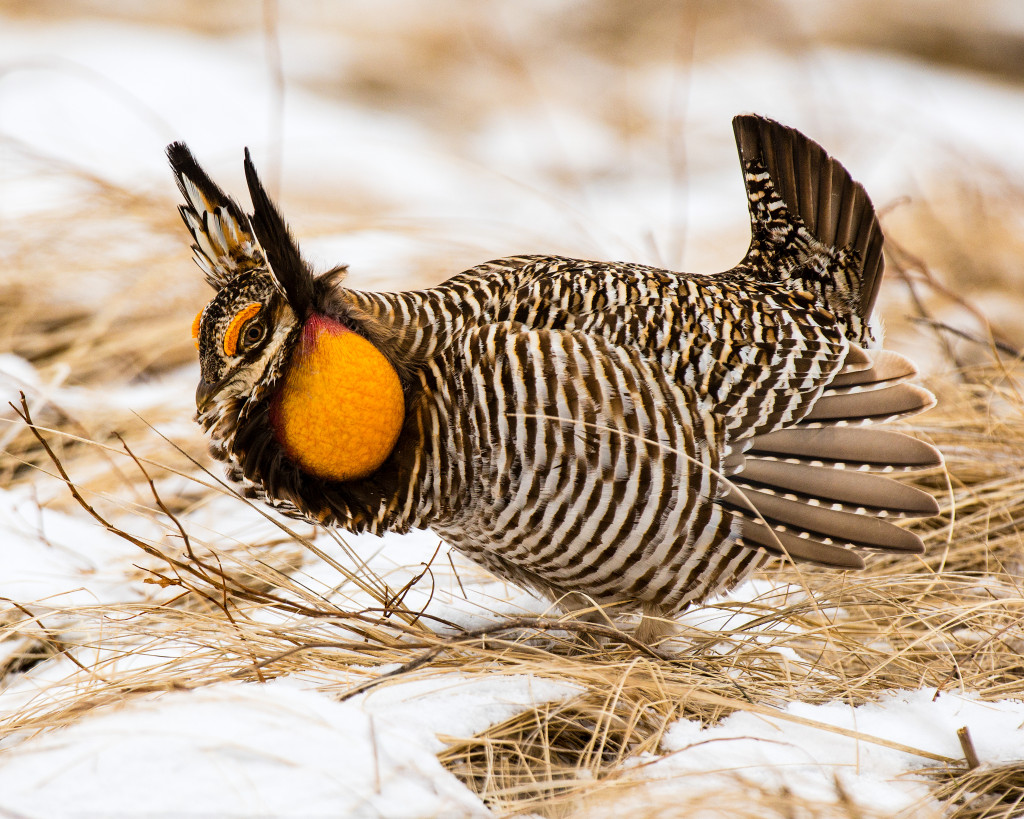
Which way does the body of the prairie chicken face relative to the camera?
to the viewer's left
